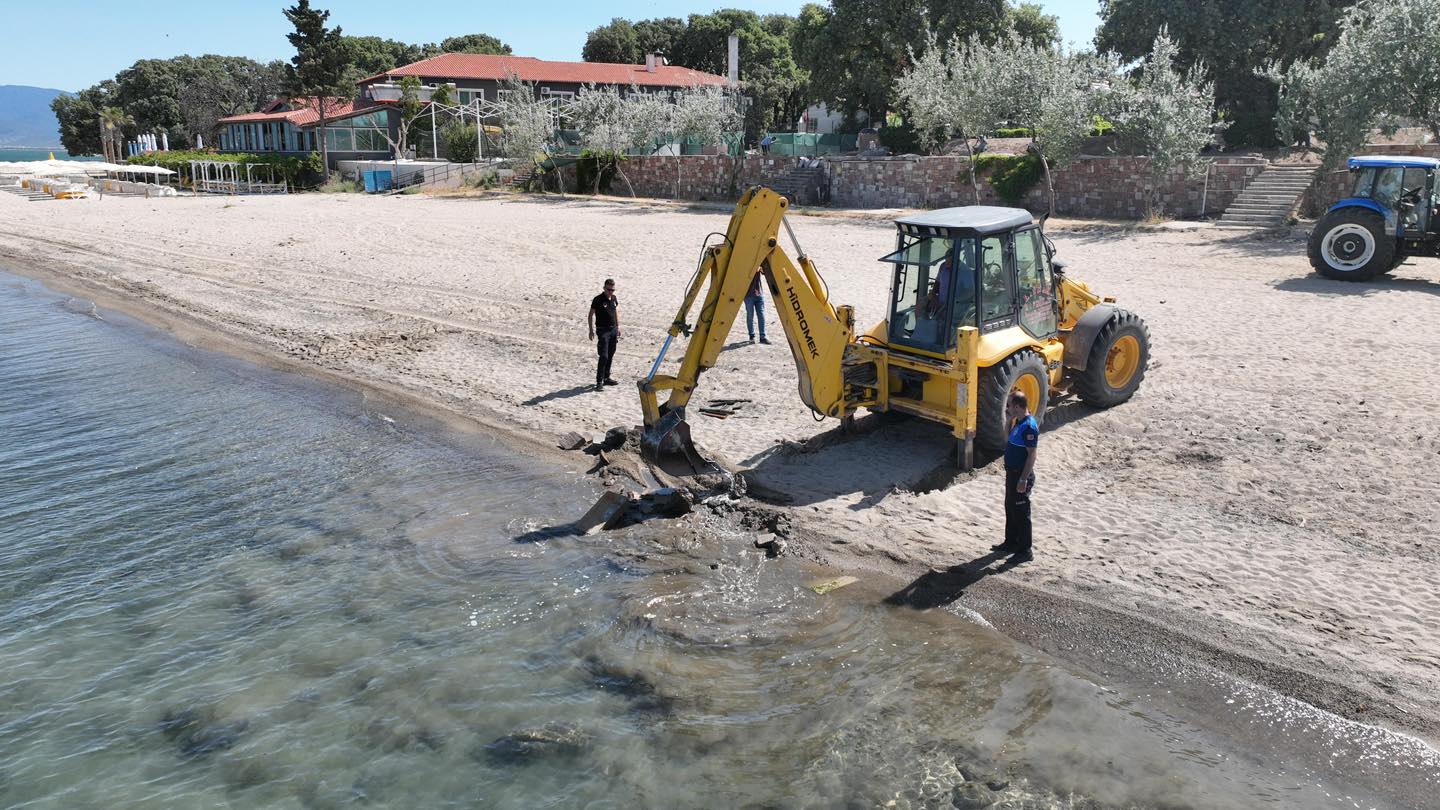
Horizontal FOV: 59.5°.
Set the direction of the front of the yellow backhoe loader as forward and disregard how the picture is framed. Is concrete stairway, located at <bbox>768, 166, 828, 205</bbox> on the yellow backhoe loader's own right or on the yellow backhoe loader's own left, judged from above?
on the yellow backhoe loader's own left

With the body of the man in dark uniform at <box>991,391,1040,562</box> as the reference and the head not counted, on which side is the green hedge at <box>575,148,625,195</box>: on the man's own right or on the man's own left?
on the man's own right

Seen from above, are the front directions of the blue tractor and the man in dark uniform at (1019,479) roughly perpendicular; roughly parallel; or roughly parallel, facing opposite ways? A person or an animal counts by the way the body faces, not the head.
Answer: roughly parallel, facing opposite ways

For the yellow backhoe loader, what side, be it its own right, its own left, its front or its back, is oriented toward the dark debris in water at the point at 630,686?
back

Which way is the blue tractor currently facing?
to the viewer's right

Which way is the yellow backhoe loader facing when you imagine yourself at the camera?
facing away from the viewer and to the right of the viewer

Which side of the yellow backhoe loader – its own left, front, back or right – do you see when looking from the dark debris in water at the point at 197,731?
back

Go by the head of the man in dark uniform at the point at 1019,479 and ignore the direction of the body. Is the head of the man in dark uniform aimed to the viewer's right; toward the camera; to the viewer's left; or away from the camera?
to the viewer's left

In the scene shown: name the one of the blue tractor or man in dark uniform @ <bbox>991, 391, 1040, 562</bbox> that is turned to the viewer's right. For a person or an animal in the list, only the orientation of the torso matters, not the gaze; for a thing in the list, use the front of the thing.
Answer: the blue tractor

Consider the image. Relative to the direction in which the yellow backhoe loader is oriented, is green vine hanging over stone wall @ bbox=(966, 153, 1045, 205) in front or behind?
in front

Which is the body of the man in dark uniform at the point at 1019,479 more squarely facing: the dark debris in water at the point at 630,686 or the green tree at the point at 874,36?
the dark debris in water

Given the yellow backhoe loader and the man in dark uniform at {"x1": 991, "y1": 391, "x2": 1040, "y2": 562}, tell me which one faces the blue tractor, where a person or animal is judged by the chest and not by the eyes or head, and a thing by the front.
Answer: the yellow backhoe loader

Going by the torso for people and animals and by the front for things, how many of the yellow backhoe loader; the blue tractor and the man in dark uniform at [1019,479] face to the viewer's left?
1

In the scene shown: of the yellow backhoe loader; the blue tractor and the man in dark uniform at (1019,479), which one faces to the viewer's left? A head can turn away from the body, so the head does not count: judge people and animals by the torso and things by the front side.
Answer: the man in dark uniform

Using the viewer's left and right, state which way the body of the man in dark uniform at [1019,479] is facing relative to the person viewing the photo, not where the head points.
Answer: facing to the left of the viewer
